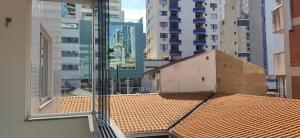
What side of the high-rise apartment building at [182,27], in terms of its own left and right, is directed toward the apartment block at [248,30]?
left

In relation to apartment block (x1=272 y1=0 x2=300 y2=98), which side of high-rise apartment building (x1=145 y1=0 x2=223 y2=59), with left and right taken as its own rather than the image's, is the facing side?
front

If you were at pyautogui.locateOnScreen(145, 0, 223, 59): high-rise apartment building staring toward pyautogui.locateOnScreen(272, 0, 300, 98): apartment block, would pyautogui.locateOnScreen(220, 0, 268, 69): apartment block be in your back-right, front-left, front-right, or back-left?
front-left

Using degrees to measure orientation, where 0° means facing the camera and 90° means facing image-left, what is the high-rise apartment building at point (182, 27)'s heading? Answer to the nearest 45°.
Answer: approximately 0°
